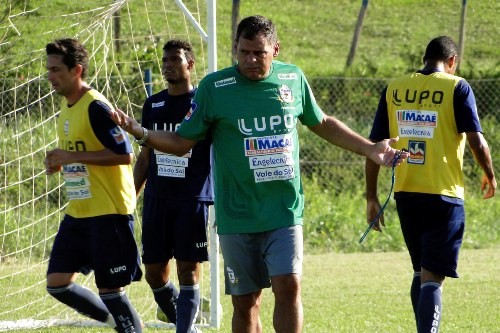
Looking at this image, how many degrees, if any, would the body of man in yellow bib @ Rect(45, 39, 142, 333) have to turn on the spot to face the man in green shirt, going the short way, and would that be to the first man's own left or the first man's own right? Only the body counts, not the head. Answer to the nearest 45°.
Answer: approximately 90° to the first man's own left

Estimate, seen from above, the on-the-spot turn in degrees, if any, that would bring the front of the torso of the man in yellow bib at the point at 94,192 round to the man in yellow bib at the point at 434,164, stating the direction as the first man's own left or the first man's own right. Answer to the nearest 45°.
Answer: approximately 135° to the first man's own left

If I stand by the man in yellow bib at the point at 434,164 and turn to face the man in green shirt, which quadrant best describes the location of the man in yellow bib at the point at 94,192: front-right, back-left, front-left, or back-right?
front-right

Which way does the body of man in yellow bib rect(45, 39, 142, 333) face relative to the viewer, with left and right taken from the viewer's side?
facing the viewer and to the left of the viewer

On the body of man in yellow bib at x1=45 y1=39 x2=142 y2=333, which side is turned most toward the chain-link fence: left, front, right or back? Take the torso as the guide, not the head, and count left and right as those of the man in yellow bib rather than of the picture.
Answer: back

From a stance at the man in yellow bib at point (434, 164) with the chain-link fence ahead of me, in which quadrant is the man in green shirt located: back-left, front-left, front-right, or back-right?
back-left

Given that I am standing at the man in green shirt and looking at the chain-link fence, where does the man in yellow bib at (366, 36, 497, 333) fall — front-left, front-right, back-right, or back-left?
front-right
